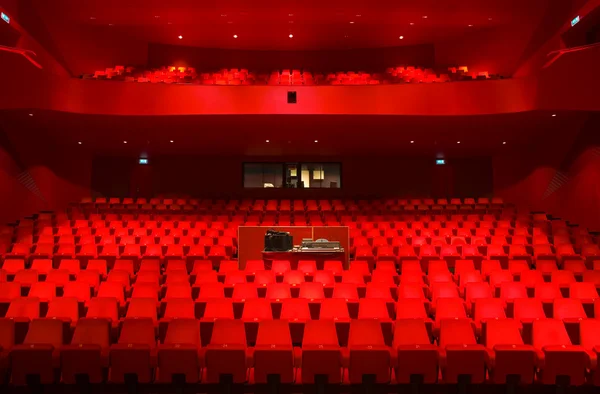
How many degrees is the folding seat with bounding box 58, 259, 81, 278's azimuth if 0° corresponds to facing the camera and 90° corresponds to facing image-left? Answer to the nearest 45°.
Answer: approximately 315°

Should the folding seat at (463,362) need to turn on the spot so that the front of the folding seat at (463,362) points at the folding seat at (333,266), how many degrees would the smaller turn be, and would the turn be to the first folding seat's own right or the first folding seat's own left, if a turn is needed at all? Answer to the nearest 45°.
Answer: approximately 135° to the first folding seat's own right

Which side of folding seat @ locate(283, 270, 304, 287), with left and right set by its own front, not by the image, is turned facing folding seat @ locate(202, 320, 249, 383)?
front

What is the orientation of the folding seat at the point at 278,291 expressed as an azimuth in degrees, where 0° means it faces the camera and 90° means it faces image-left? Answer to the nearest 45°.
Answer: approximately 0°

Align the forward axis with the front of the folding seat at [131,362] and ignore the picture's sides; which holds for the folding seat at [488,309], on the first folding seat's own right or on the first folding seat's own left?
on the first folding seat's own left

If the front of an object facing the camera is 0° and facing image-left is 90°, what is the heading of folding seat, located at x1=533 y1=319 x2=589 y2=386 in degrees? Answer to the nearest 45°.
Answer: approximately 315°
